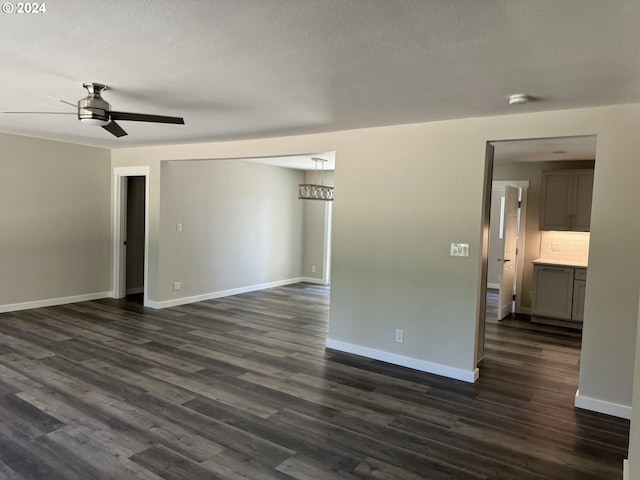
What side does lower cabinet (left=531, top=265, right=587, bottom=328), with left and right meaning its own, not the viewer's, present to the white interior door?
right

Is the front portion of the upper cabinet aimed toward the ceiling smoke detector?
yes

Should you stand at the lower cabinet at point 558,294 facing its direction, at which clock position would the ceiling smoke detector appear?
The ceiling smoke detector is roughly at 12 o'clock from the lower cabinet.

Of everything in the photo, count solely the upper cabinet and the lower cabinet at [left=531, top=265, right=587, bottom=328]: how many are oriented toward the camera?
2

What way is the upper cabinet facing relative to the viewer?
toward the camera

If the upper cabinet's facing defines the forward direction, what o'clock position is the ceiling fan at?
The ceiling fan is roughly at 1 o'clock from the upper cabinet.

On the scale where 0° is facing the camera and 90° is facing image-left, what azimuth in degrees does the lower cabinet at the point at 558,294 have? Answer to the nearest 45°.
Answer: approximately 0°
